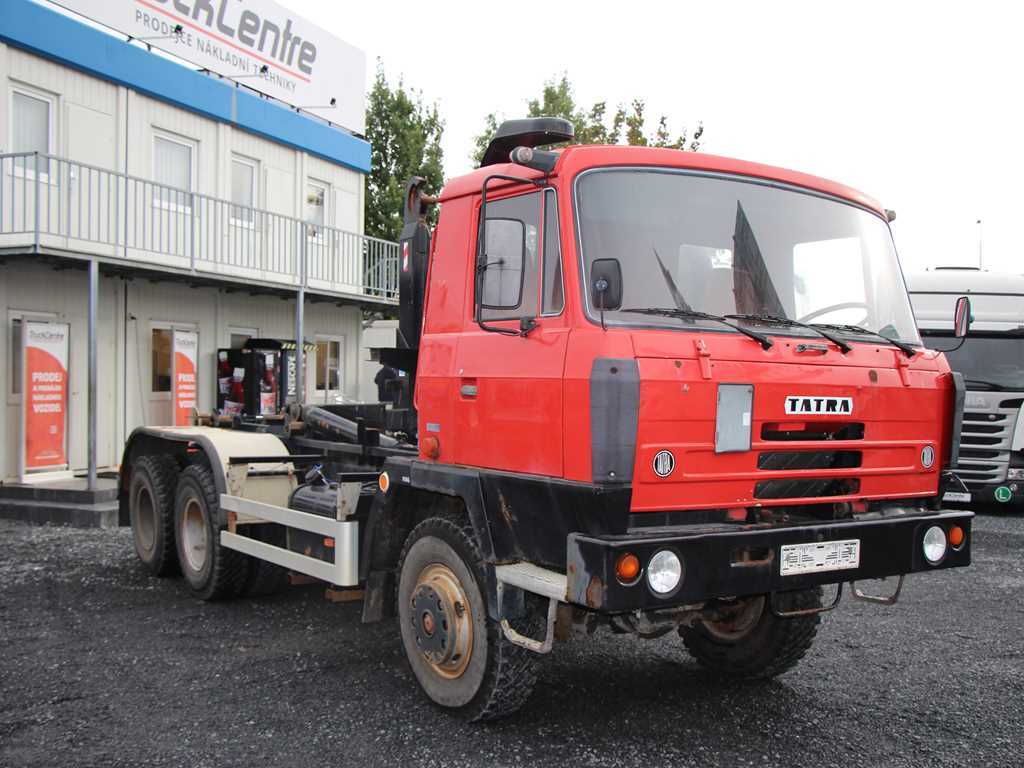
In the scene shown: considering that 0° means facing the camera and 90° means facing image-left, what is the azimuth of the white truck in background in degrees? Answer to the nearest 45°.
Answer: approximately 0°

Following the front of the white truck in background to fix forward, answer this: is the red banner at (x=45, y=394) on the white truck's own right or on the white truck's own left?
on the white truck's own right

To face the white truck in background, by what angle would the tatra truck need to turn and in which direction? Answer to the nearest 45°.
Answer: approximately 90° to its left

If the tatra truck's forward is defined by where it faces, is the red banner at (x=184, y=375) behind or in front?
behind

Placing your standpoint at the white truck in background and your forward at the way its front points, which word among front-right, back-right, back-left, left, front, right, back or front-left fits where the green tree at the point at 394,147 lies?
back-right

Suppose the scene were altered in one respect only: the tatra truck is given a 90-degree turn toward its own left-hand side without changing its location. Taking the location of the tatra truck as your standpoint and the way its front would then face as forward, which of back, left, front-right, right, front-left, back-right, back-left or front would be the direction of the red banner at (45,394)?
left

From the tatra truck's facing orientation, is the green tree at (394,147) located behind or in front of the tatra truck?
behind

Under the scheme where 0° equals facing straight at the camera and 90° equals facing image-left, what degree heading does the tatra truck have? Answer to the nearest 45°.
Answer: approximately 315°

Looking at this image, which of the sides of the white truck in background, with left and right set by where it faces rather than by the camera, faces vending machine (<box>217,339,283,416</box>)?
right

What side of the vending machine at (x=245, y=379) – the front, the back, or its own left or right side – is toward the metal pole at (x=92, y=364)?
right
